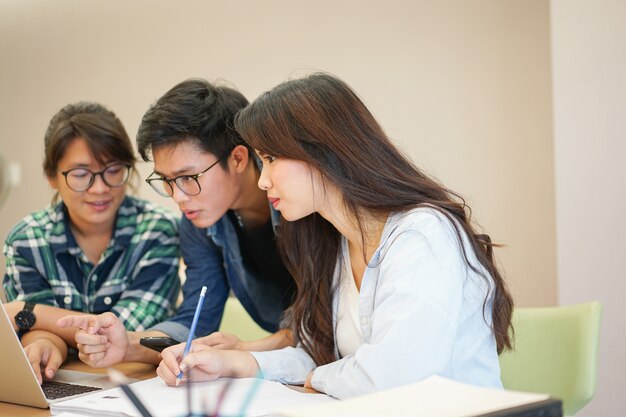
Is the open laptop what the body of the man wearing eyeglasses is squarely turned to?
yes

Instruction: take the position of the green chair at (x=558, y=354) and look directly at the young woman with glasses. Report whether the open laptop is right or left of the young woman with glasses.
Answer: left

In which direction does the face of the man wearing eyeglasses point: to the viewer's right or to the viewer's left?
to the viewer's left

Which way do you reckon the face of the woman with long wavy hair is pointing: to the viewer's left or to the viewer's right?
to the viewer's left

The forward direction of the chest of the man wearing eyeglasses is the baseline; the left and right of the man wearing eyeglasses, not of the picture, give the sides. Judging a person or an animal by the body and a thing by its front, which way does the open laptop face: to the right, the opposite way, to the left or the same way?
the opposite way

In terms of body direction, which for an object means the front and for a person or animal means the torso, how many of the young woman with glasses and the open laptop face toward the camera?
1

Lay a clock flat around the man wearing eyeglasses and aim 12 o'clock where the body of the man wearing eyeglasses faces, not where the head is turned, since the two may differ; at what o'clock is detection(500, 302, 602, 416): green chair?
The green chair is roughly at 8 o'clock from the man wearing eyeglasses.

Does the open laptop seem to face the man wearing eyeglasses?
yes

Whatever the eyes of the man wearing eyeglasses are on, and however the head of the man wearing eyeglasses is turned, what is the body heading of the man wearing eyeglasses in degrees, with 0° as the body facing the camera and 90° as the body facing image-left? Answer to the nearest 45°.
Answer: approximately 45°
